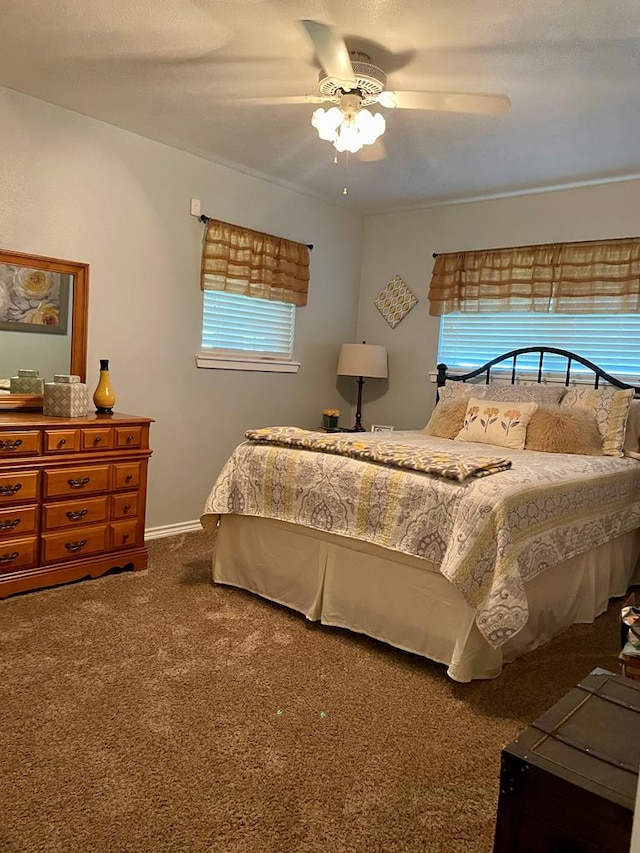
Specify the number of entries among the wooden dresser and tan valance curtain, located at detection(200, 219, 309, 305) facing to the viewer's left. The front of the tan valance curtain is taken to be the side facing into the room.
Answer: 0

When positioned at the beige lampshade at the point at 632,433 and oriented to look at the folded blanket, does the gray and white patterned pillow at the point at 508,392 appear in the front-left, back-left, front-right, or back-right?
front-right

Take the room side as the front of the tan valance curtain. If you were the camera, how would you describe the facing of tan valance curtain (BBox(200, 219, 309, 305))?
facing the viewer and to the right of the viewer

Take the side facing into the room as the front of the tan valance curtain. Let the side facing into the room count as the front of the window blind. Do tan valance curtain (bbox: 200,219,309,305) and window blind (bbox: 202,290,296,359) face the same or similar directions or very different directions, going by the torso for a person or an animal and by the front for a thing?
same or similar directions

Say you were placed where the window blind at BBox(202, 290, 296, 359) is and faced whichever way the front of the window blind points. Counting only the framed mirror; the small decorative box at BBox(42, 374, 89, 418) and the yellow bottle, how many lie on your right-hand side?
3

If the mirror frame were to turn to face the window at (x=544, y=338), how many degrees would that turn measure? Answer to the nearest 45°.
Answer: approximately 45° to its left

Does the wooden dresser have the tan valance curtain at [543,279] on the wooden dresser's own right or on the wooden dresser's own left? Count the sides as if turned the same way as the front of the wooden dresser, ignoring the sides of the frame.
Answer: on the wooden dresser's own left

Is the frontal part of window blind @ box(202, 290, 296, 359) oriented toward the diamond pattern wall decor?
no

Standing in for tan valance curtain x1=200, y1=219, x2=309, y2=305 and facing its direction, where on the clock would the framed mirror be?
The framed mirror is roughly at 3 o'clock from the tan valance curtain.

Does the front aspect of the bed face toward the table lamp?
no

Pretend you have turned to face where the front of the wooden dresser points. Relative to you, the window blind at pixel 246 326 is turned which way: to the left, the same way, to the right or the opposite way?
the same way

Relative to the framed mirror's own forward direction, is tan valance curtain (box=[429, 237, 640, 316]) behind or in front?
in front

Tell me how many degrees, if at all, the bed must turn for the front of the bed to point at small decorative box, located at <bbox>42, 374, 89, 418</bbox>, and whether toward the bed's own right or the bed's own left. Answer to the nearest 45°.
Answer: approximately 45° to the bed's own right

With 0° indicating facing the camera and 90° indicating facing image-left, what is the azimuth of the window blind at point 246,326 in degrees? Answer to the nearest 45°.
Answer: approximately 315°

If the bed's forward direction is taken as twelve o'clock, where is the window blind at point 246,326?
The window blind is roughly at 3 o'clock from the bed.

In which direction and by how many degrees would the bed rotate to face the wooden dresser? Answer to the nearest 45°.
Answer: approximately 45° to its right

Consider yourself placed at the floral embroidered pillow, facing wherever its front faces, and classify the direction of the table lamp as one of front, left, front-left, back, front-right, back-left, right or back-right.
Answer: right

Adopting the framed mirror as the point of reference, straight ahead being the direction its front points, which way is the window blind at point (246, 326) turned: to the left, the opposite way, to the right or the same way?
the same way

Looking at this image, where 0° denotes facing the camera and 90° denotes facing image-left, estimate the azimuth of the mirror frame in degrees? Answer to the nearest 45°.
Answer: approximately 315°

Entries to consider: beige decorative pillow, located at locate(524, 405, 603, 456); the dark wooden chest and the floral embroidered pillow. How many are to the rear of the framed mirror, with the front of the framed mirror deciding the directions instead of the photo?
0

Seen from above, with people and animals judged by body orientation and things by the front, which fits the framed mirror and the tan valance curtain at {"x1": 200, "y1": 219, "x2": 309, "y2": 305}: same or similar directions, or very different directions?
same or similar directions

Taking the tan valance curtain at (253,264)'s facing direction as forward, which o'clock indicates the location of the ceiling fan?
The ceiling fan is roughly at 1 o'clock from the tan valance curtain.

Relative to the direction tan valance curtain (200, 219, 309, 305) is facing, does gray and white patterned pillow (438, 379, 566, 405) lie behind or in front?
in front

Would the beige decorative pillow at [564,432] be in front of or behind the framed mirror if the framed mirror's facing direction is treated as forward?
in front
